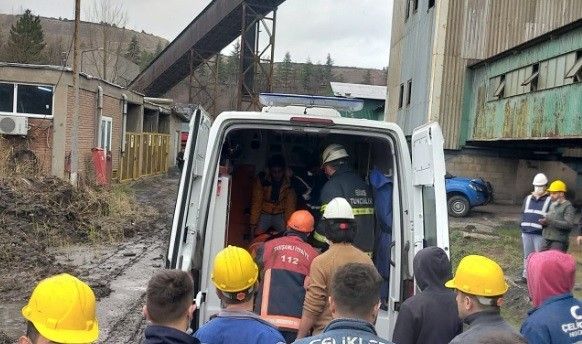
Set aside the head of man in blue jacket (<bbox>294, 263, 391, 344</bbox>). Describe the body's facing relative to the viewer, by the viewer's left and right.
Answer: facing away from the viewer

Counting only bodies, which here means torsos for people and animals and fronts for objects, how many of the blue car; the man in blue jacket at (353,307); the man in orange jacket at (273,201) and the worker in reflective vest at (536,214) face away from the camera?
1

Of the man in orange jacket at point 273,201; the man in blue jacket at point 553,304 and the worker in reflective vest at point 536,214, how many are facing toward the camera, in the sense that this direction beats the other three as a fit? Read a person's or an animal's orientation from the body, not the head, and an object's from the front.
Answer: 2

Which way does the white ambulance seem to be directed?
away from the camera

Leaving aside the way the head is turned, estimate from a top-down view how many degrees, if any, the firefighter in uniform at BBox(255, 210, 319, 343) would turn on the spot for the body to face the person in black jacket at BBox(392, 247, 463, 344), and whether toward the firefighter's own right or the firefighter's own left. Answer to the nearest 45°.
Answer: approximately 135° to the firefighter's own right

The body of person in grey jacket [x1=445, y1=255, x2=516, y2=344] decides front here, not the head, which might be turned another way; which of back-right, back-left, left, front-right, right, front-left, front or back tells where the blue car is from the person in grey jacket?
front-right

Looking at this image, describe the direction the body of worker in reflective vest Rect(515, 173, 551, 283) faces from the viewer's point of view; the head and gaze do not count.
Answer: toward the camera

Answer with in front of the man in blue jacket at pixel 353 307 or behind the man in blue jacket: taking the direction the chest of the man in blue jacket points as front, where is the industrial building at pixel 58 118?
in front

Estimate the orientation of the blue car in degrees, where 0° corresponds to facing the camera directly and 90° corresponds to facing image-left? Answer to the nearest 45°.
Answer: approximately 315°

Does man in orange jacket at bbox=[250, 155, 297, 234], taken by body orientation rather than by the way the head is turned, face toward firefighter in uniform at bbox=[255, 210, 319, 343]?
yes

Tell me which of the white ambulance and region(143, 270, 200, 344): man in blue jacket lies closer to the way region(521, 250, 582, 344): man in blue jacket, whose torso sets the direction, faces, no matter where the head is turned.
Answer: the white ambulance

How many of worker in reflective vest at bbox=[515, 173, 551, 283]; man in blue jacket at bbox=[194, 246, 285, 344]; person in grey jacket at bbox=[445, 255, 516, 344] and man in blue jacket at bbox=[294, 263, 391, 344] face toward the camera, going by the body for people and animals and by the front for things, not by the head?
1

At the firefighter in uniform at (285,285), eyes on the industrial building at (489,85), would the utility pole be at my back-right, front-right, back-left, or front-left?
front-left

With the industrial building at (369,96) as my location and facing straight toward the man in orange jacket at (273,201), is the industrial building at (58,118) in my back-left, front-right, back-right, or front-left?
front-right

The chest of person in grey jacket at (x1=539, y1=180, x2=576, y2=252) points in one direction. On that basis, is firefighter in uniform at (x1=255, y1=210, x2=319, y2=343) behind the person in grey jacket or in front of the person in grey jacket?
in front

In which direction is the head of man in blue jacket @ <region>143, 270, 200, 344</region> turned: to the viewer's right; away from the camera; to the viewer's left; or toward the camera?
away from the camera

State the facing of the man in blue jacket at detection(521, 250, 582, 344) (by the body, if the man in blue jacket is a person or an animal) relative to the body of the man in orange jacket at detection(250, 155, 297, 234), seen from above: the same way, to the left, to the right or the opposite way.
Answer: the opposite way

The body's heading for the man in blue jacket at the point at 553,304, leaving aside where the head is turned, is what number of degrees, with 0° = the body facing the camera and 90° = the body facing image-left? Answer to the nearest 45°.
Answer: approximately 135°
